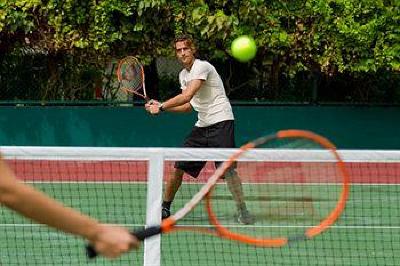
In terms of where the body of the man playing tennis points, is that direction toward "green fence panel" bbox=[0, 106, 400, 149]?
no

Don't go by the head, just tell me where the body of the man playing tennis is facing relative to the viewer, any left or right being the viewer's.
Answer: facing the viewer and to the left of the viewer

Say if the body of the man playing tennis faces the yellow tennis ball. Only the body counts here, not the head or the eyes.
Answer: no
